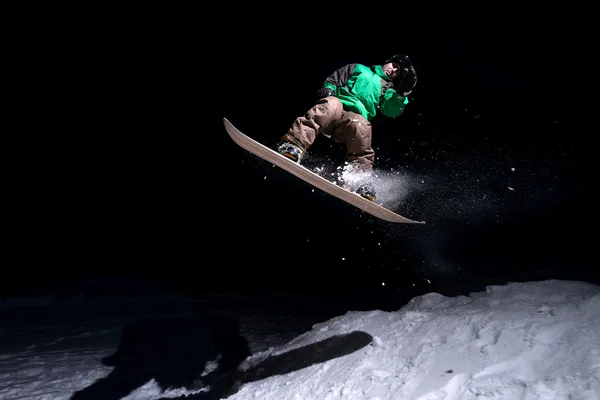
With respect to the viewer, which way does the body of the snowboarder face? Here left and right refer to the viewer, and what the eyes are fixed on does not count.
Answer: facing the viewer
